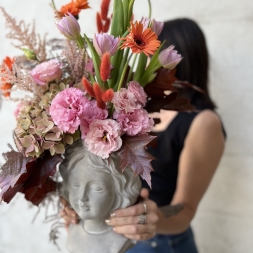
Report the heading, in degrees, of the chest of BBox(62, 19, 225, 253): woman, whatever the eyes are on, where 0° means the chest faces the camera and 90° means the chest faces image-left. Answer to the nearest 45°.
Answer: approximately 45°
